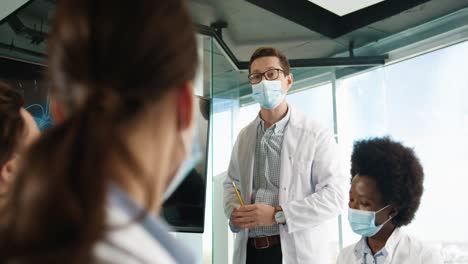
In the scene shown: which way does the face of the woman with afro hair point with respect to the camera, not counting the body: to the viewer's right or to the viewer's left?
to the viewer's left

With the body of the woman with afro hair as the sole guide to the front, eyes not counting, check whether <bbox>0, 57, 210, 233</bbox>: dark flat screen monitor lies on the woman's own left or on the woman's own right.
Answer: on the woman's own right

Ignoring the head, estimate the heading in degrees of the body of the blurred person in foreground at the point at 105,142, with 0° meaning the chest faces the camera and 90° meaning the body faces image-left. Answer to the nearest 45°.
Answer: approximately 225°

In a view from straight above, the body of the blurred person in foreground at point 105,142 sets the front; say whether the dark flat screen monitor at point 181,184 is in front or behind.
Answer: in front

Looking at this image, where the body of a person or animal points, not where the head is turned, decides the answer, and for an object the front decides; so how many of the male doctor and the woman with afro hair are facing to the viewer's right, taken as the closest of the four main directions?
0

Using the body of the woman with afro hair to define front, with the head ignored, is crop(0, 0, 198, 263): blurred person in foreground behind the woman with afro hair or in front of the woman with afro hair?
in front

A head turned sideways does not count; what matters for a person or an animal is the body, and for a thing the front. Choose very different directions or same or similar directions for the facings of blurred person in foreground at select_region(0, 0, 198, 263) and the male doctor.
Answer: very different directions

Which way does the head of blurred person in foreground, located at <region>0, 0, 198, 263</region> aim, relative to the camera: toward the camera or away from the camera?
away from the camera

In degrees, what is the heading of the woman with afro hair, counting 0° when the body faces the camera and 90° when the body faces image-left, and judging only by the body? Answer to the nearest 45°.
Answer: approximately 45°
